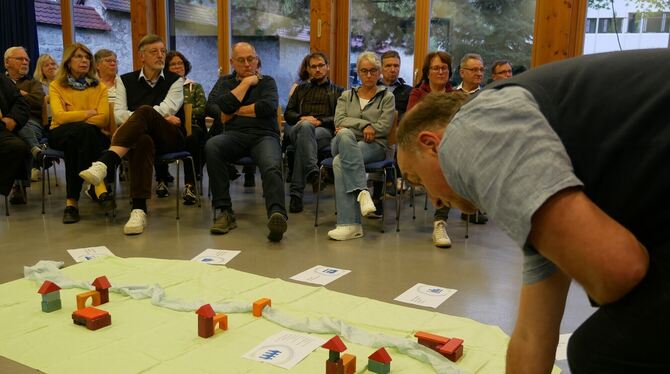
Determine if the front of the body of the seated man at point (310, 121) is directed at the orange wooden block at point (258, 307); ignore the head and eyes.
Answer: yes

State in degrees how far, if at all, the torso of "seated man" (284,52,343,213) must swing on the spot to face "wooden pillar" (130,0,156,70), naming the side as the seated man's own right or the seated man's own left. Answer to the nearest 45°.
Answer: approximately 135° to the seated man's own right

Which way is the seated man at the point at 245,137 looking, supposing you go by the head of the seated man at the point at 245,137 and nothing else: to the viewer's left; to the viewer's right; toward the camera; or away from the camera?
toward the camera

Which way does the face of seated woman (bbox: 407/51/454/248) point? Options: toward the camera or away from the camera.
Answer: toward the camera

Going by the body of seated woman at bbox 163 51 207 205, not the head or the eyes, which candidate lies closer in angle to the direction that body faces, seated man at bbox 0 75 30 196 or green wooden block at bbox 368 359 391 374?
the green wooden block

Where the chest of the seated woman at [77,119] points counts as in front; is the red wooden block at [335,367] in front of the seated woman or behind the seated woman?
in front

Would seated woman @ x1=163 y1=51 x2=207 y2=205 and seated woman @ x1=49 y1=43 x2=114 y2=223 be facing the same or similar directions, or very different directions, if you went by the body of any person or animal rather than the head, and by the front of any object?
same or similar directions

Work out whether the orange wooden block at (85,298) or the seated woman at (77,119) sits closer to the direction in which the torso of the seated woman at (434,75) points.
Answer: the orange wooden block

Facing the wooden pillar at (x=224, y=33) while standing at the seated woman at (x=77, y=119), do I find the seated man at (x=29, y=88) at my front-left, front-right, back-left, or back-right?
front-left

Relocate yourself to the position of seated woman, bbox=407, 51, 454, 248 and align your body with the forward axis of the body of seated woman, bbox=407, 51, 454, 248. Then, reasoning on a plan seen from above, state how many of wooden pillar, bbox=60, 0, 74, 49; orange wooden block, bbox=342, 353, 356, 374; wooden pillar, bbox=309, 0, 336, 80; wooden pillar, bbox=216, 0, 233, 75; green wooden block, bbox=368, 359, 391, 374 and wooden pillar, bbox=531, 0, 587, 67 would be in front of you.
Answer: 2

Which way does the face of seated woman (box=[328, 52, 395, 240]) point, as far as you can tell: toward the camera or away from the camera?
toward the camera

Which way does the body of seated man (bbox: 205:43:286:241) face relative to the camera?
toward the camera

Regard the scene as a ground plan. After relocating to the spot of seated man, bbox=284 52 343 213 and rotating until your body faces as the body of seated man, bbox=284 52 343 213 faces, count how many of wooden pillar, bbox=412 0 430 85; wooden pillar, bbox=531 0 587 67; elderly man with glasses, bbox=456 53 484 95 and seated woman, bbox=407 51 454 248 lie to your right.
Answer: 0

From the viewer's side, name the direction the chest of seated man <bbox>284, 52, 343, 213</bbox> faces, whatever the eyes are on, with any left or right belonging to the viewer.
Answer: facing the viewer

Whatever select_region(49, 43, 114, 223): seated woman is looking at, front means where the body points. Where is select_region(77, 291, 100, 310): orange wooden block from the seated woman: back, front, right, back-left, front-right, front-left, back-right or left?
front

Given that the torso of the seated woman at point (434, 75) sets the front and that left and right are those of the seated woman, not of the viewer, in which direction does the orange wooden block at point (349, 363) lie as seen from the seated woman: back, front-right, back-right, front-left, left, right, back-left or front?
front

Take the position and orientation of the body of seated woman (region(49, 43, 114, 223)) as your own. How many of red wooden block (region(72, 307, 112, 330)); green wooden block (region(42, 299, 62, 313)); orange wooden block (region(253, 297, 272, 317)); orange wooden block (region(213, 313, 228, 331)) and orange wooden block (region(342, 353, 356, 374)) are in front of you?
5
